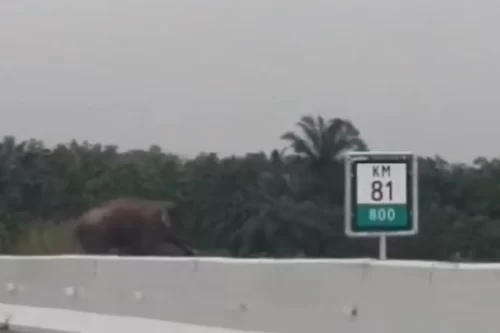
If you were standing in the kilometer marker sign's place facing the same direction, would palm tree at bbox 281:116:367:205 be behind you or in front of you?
behind

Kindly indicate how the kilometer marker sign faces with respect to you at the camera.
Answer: facing the viewer

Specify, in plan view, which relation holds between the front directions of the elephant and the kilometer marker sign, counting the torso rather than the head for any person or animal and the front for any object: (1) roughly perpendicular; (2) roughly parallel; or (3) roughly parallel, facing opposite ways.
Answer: roughly perpendicular

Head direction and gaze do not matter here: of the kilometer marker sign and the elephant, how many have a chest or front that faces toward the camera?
1

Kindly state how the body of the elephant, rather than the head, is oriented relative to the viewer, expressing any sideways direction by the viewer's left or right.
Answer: facing to the right of the viewer

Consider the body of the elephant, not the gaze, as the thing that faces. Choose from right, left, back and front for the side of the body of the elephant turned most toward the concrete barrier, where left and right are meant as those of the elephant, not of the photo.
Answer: right

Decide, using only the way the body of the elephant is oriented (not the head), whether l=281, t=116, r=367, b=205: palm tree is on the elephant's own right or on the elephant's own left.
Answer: on the elephant's own left
